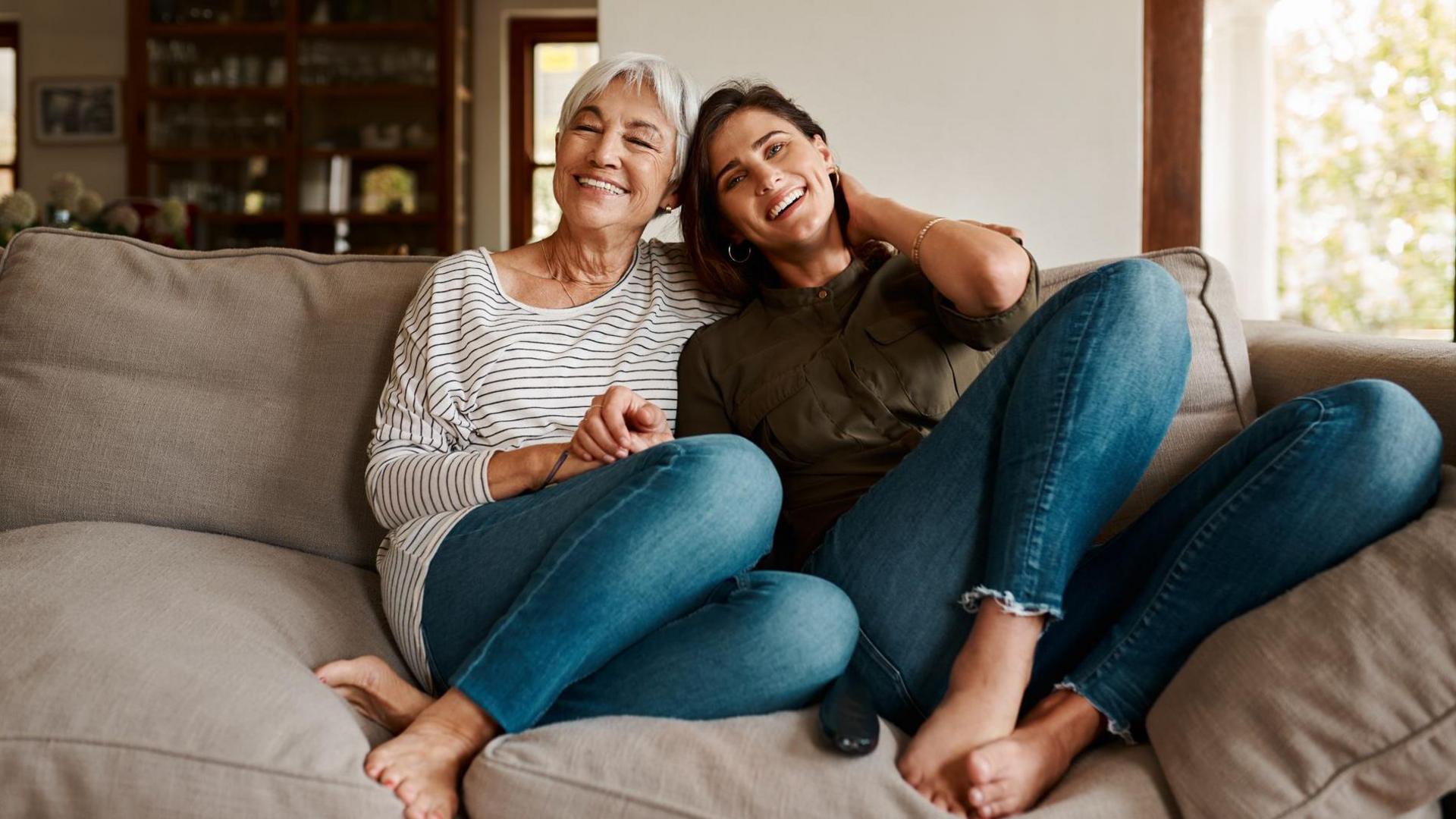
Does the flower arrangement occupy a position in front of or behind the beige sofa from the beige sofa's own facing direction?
behind

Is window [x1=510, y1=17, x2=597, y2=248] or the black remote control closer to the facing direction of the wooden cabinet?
the black remote control

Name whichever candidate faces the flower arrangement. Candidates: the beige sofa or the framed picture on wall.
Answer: the framed picture on wall

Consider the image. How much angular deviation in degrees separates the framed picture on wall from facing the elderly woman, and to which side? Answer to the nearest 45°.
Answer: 0° — it already faces them

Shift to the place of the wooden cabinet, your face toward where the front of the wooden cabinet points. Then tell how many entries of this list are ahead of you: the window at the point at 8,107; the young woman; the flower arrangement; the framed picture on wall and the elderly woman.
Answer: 3

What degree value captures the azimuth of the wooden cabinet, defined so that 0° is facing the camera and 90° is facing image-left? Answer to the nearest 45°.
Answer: approximately 0°
